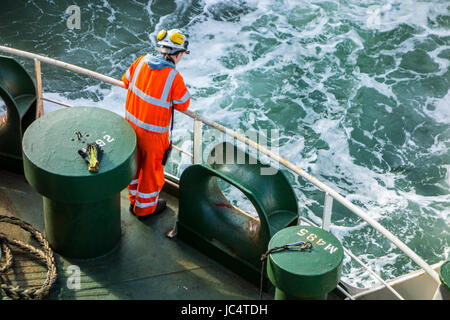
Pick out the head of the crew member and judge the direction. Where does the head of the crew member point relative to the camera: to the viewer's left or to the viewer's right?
to the viewer's right

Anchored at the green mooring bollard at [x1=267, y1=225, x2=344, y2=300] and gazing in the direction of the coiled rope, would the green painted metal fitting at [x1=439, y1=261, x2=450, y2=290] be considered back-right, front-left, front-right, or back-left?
back-right

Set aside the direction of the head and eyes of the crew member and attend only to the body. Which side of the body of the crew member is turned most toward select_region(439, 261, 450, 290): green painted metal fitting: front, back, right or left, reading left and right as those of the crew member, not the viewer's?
right

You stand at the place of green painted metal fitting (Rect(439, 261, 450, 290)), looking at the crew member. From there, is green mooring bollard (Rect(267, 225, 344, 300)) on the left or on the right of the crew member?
left

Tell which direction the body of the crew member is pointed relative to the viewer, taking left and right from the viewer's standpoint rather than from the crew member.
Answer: facing away from the viewer and to the right of the viewer

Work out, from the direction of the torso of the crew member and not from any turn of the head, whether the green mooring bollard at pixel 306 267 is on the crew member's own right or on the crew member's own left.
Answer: on the crew member's own right

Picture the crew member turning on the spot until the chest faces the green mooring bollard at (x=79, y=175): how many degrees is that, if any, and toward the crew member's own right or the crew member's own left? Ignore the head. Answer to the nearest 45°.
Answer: approximately 180°

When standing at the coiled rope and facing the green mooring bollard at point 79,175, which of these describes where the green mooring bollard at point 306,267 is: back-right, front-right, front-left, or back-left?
front-right

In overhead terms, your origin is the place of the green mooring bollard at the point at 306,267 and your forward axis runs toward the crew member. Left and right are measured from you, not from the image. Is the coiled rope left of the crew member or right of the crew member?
left

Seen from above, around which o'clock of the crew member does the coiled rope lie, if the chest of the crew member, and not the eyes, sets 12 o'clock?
The coiled rope is roughly at 6 o'clock from the crew member.
